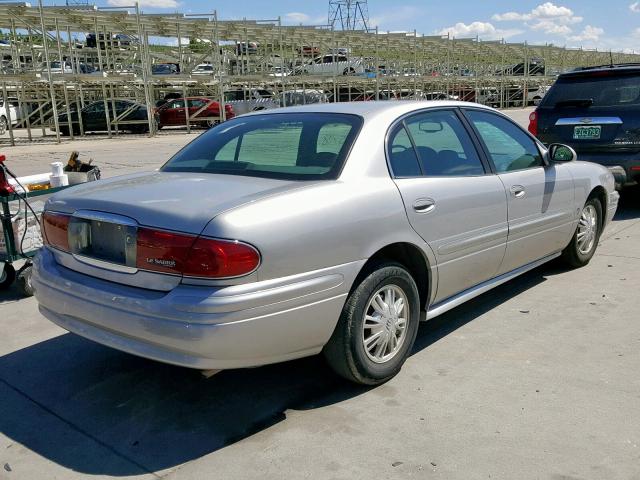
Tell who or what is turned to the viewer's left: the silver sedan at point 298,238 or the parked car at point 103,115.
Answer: the parked car

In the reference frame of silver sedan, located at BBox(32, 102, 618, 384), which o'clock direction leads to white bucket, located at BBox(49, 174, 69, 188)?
The white bucket is roughly at 9 o'clock from the silver sedan.

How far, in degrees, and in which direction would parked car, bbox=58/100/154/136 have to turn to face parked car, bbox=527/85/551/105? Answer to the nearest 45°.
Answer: approximately 180°

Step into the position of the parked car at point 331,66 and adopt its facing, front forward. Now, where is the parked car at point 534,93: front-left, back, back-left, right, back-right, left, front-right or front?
back-right

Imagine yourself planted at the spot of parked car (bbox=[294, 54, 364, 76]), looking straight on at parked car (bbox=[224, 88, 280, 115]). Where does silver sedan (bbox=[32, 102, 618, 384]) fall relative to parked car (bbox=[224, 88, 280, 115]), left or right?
left

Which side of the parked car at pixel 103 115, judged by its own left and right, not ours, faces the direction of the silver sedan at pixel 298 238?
left

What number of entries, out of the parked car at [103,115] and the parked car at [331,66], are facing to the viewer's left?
2

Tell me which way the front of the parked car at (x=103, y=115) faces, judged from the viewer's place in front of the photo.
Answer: facing to the left of the viewer

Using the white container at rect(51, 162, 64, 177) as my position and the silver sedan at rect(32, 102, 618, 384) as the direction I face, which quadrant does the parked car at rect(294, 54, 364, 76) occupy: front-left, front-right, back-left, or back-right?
back-left

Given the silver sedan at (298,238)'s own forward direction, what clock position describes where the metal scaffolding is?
The metal scaffolding is roughly at 10 o'clock from the silver sedan.

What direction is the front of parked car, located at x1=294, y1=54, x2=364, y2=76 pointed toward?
to the viewer's left

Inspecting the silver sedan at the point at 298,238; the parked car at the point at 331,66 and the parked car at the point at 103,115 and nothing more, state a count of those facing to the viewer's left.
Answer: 2

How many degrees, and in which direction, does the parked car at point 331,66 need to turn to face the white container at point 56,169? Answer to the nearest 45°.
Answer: approximately 90° to its left
